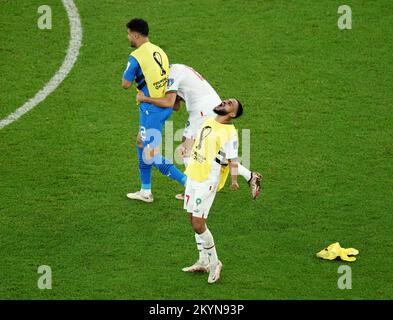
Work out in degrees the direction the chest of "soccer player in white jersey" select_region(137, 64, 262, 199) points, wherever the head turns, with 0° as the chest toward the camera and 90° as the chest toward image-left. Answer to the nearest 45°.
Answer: approximately 90°

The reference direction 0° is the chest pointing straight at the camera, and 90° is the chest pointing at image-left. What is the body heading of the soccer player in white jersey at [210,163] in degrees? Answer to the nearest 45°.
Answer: approximately 45°

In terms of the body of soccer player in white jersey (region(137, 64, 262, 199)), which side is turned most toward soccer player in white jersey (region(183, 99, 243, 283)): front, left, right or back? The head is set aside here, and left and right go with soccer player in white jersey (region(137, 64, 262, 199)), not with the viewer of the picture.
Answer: left

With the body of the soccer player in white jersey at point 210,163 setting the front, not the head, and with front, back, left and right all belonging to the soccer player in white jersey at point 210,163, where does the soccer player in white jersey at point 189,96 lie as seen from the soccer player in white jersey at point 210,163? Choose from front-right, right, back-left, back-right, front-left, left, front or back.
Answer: back-right
